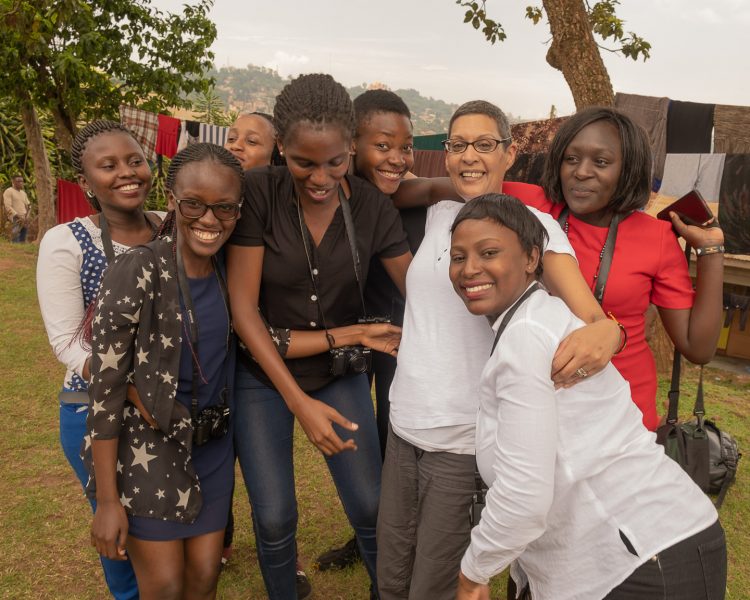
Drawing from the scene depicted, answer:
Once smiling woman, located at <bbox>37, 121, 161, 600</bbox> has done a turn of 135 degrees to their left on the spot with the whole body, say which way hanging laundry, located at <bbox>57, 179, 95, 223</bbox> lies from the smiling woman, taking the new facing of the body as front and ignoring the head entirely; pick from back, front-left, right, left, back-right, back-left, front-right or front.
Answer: front

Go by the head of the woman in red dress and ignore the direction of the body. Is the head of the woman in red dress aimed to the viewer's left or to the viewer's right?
to the viewer's left

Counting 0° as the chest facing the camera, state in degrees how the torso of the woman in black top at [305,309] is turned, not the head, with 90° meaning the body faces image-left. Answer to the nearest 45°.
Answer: approximately 0°

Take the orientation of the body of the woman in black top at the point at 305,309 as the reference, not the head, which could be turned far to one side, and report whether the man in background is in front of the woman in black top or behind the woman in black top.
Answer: behind

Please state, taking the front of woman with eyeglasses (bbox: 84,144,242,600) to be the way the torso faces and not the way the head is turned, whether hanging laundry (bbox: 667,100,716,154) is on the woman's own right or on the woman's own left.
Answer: on the woman's own left

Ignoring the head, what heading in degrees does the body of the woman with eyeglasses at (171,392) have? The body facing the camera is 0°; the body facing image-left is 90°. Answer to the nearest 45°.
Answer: approximately 315°

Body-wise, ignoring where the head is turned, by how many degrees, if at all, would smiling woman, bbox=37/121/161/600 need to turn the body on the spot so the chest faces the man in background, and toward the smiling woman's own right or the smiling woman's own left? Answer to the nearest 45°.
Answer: approximately 135° to the smiling woman's own left

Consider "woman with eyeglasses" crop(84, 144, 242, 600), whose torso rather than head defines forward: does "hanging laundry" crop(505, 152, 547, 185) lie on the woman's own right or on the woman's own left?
on the woman's own left
